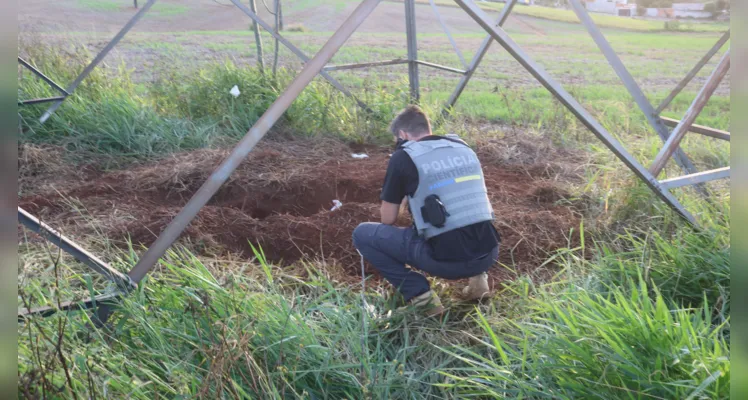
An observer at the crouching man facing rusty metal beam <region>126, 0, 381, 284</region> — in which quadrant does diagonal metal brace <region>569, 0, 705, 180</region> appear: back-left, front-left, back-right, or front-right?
back-right

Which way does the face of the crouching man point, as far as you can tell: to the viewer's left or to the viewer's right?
to the viewer's left

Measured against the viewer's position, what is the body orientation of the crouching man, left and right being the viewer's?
facing away from the viewer and to the left of the viewer

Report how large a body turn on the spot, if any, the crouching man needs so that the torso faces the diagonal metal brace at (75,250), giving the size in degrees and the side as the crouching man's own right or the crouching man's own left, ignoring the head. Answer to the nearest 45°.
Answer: approximately 45° to the crouching man's own left

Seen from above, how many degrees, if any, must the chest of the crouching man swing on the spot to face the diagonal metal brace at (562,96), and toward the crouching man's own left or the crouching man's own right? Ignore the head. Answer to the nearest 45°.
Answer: approximately 90° to the crouching man's own right

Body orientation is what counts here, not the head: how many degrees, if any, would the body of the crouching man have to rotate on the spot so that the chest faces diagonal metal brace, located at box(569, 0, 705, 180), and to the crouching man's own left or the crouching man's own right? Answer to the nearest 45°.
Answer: approximately 90° to the crouching man's own right
